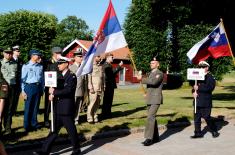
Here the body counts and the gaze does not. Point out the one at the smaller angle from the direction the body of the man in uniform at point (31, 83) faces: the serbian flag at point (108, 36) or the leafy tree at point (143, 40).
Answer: the serbian flag
